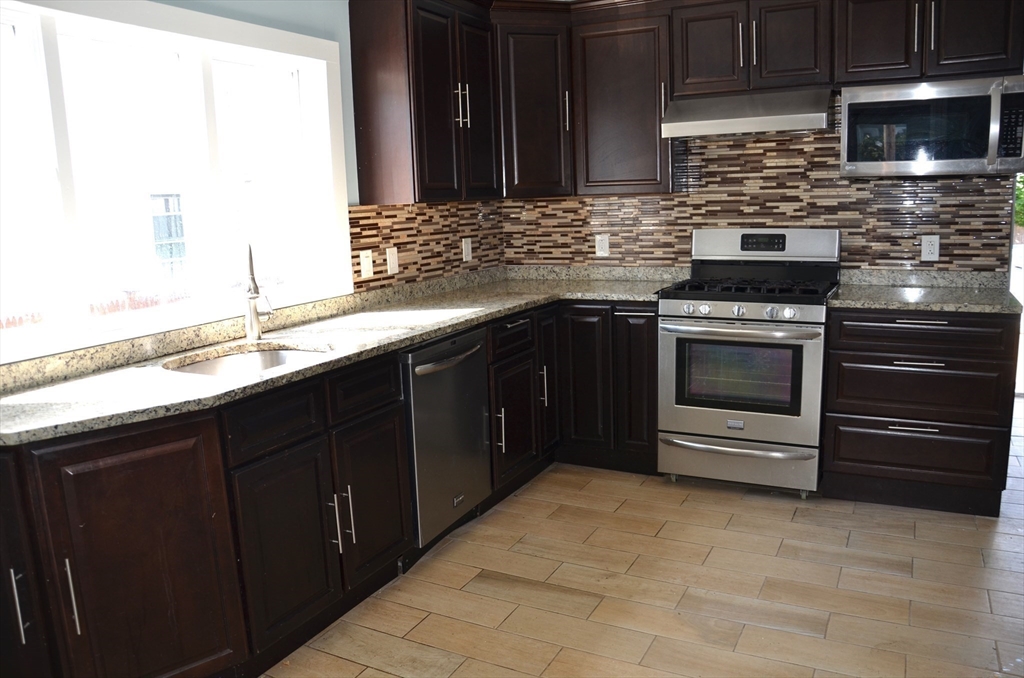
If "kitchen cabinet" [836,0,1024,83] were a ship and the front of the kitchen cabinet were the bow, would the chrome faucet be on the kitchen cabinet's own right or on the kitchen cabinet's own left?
on the kitchen cabinet's own right

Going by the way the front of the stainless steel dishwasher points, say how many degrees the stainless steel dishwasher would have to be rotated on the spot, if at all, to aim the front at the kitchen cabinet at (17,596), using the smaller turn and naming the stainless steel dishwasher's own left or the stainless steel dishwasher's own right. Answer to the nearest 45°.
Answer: approximately 90° to the stainless steel dishwasher's own right

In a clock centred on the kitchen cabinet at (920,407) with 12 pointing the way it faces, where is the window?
The window is roughly at 2 o'clock from the kitchen cabinet.

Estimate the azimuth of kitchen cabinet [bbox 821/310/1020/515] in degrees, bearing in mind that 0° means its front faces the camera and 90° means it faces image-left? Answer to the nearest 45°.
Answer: approximately 0°

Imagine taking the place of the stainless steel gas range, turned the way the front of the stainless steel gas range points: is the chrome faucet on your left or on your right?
on your right

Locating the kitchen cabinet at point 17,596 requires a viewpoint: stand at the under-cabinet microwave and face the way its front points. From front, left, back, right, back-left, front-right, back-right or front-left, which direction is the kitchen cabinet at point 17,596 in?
front-right

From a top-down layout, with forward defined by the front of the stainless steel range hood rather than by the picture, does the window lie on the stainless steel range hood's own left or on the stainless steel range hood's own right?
on the stainless steel range hood's own right

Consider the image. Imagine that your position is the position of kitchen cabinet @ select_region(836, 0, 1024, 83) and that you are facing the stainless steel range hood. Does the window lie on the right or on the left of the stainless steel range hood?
left
